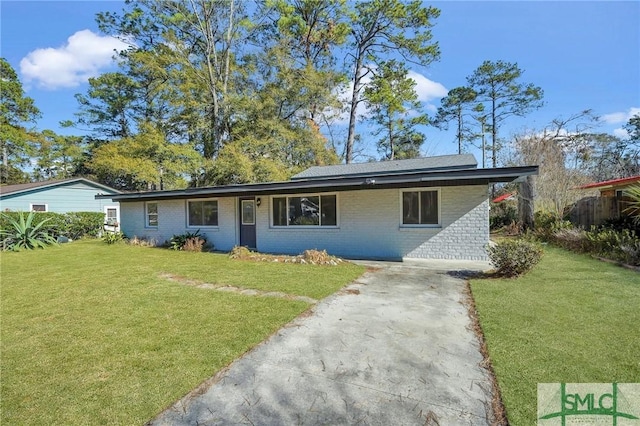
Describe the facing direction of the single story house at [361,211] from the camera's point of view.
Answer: facing the viewer and to the left of the viewer

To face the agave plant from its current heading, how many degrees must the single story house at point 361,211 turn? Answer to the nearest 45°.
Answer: approximately 45° to its right

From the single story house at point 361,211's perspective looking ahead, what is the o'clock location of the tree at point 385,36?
The tree is roughly at 5 o'clock from the single story house.

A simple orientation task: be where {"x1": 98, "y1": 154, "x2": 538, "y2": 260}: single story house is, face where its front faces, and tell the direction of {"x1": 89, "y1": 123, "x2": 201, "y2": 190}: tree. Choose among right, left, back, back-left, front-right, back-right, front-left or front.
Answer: right

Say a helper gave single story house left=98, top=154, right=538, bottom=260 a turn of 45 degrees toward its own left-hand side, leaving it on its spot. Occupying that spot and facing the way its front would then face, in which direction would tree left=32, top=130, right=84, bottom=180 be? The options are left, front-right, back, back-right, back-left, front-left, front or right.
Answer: back-right

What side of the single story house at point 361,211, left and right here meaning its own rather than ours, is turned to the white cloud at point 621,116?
back

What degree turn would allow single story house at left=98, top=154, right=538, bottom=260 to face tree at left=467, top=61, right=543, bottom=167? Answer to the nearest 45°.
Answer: approximately 180°

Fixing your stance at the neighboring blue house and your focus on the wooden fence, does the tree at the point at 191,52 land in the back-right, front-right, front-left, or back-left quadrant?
front-left
